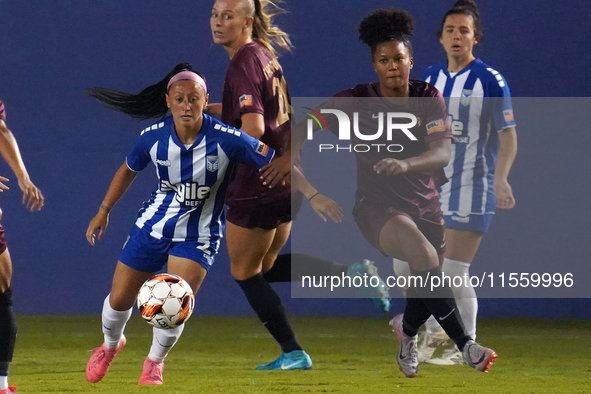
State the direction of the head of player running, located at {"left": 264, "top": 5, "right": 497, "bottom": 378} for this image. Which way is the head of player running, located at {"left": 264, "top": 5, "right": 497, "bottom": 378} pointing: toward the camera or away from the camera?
toward the camera

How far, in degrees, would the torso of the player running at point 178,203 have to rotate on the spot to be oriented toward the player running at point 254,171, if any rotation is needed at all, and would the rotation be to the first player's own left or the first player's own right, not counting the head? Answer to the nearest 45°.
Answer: approximately 135° to the first player's own left

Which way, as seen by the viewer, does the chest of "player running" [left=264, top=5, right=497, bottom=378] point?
toward the camera

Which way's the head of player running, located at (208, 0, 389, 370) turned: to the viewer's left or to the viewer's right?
to the viewer's left

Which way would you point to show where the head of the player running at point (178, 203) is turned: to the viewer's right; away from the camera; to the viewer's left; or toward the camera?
toward the camera

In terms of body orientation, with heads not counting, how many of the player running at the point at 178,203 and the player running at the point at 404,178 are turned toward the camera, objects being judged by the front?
2

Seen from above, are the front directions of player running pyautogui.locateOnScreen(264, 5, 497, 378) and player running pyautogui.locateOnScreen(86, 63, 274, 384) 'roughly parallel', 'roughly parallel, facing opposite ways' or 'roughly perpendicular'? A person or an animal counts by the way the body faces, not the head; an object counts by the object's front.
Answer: roughly parallel

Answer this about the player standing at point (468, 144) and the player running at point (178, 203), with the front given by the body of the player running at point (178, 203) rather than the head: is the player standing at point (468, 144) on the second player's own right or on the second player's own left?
on the second player's own left

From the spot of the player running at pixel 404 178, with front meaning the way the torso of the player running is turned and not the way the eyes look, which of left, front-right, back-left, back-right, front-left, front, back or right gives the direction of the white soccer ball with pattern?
front-right

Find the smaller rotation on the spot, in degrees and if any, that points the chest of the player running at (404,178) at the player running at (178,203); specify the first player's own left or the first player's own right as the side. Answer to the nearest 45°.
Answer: approximately 45° to the first player's own right

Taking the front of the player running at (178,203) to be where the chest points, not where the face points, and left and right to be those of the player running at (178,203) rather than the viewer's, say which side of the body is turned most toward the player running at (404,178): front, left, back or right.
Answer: left

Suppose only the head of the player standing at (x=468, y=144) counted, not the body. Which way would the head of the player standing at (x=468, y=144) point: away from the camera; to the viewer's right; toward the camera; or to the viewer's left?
toward the camera

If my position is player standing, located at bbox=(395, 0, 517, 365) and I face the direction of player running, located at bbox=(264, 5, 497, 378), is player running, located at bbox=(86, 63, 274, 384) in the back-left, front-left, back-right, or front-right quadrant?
front-right
